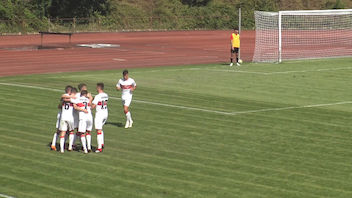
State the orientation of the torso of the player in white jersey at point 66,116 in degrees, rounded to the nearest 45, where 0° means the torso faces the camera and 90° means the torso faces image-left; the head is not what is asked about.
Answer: approximately 225°
